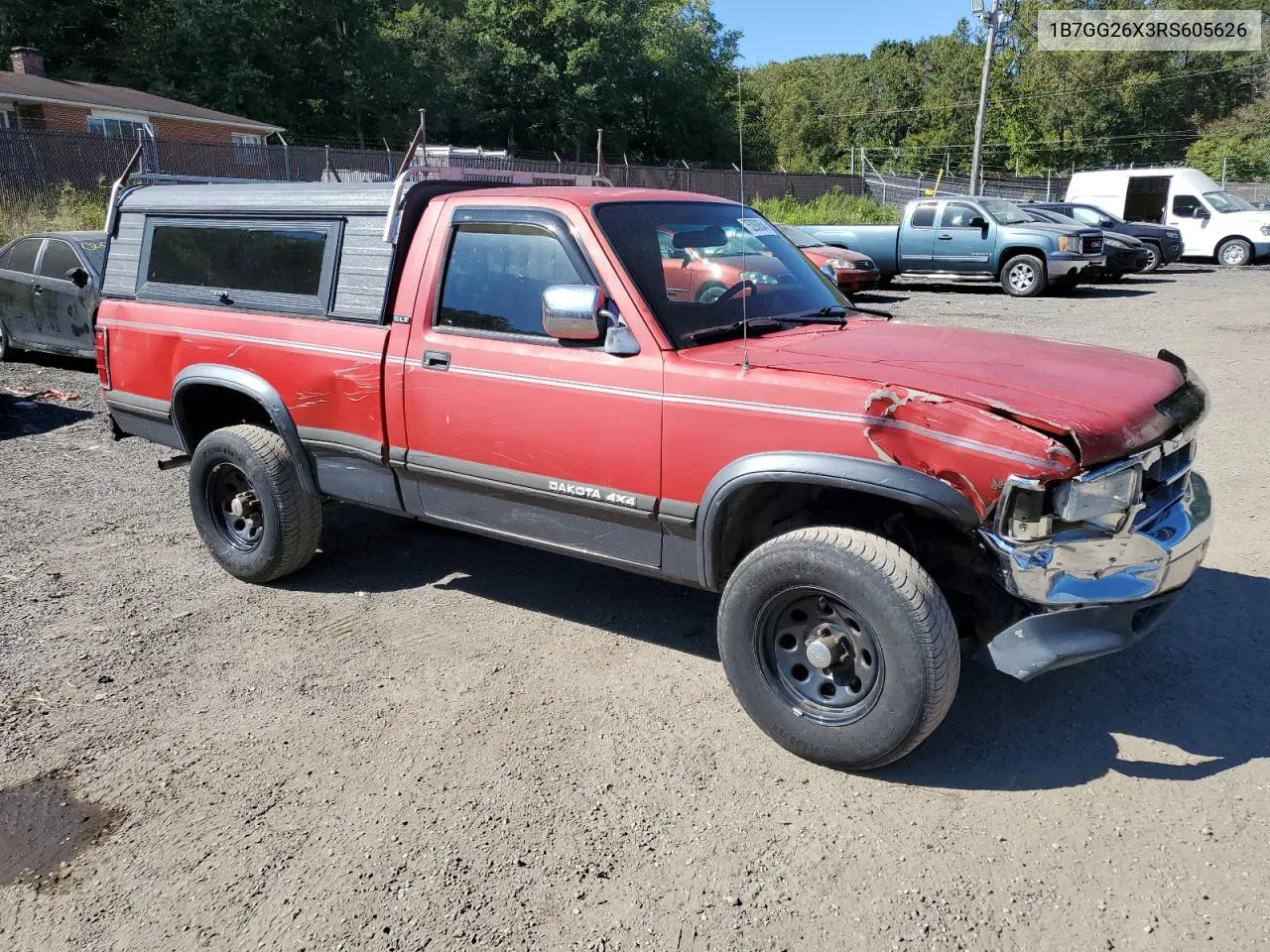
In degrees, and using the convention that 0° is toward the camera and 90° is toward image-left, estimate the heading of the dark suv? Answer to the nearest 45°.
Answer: approximately 315°

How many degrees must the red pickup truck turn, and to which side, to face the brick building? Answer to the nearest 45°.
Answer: approximately 180°

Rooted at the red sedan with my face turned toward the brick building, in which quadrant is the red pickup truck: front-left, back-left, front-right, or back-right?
back-left

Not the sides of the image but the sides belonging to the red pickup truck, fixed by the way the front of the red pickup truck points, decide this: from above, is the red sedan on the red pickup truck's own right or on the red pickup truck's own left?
on the red pickup truck's own left

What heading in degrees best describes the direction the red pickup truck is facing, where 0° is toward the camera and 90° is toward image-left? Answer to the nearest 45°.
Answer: approximately 315°

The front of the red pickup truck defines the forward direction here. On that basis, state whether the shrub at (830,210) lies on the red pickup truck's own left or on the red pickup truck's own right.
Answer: on the red pickup truck's own left

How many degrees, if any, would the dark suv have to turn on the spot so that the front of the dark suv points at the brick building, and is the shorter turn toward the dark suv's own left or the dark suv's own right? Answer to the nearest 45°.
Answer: approximately 135° to the dark suv's own right

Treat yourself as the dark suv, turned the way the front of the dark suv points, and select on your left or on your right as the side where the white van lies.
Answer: on your left

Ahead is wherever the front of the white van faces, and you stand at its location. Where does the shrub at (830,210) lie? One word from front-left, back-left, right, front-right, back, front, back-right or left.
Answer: back

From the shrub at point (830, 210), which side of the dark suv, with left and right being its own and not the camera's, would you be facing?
back
